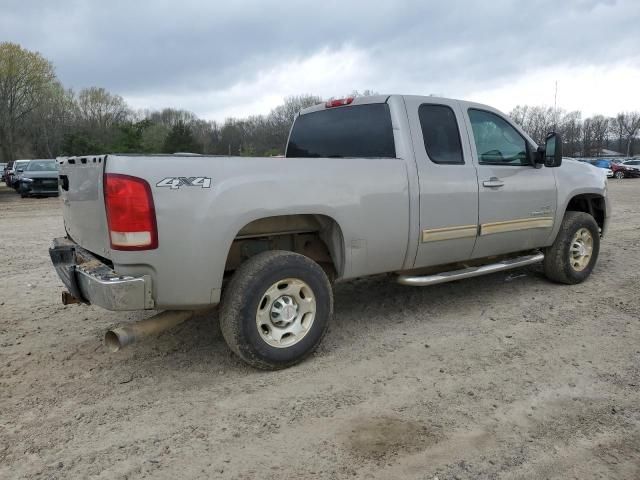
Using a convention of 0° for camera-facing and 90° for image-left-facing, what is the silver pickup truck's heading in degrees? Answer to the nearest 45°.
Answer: approximately 225°

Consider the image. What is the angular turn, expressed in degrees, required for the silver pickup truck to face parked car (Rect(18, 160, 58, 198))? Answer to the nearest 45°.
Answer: approximately 90° to its left

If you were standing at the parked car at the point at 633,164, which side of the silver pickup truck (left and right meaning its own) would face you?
front

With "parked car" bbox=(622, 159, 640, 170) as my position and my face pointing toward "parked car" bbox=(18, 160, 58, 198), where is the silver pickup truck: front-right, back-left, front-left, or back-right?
front-left

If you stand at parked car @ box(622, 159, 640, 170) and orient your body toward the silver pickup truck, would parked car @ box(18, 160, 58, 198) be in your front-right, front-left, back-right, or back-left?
front-right
